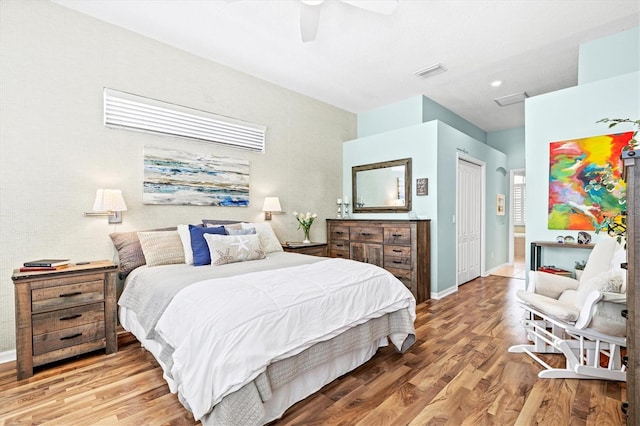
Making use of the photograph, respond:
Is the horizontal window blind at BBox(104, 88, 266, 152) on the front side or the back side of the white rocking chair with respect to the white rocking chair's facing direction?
on the front side

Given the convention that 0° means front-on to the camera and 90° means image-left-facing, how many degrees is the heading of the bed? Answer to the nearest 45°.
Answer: approximately 315°

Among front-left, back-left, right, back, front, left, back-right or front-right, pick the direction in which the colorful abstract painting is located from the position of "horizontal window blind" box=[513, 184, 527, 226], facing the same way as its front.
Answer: front

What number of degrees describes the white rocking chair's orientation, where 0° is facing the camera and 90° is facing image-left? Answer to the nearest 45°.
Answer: approximately 45°

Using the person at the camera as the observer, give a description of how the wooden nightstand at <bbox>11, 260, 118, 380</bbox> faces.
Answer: facing the viewer and to the right of the viewer

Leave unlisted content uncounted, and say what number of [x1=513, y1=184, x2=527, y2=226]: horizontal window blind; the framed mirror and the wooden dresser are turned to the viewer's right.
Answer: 0

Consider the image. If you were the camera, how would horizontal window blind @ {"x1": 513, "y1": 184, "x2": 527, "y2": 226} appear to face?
facing the viewer

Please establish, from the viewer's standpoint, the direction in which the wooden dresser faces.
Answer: facing the viewer and to the left of the viewer

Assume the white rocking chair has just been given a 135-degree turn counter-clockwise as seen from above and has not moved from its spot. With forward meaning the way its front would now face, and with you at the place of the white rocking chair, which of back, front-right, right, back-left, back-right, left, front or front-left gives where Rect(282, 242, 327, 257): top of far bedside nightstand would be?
back

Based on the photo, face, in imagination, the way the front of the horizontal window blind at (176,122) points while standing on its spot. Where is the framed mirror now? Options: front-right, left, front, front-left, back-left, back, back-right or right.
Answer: front-left

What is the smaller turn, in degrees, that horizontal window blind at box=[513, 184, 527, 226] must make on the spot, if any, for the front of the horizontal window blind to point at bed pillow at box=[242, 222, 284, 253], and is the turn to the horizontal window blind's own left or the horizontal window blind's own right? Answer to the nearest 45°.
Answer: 0° — it already faces it

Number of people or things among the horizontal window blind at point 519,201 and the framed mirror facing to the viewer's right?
0

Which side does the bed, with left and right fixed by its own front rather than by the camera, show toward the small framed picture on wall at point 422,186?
left

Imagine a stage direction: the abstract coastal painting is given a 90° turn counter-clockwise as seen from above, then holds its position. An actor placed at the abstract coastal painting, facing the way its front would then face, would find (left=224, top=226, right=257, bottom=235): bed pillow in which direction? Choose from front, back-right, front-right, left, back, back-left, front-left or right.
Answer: right
